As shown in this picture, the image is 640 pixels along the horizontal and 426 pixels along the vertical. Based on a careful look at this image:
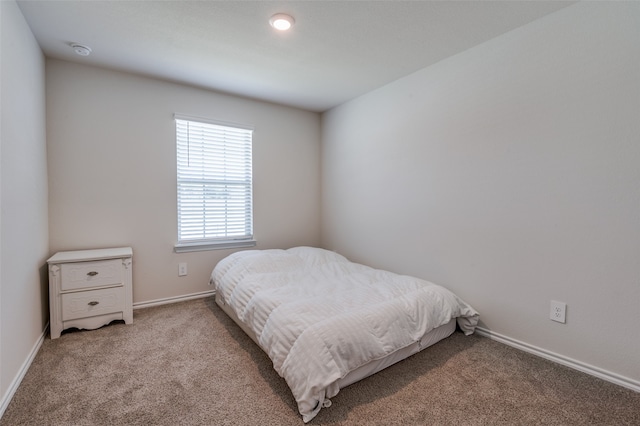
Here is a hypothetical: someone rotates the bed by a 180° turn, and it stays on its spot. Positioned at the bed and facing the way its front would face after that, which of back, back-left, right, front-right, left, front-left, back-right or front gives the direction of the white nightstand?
front-left

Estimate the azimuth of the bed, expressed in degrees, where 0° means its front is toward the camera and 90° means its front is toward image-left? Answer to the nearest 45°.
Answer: approximately 315°

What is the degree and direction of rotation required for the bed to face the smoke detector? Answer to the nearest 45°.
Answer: approximately 135° to its right
